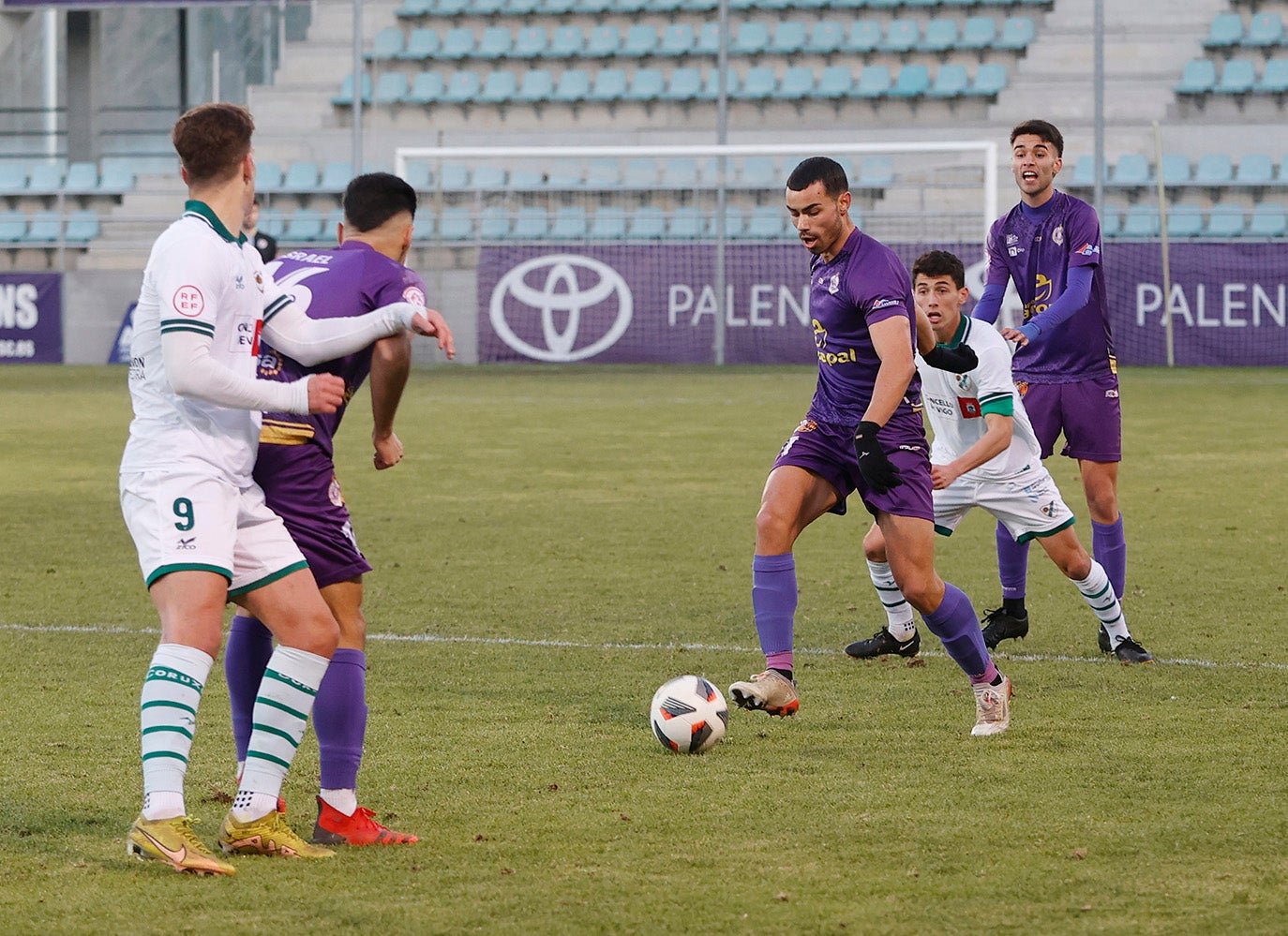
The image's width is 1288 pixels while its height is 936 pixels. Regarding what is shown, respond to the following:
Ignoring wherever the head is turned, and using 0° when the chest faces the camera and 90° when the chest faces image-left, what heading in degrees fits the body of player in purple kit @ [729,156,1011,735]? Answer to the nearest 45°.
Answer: approximately 45°

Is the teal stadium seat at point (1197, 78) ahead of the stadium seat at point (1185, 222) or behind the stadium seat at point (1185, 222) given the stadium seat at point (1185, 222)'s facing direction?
behind

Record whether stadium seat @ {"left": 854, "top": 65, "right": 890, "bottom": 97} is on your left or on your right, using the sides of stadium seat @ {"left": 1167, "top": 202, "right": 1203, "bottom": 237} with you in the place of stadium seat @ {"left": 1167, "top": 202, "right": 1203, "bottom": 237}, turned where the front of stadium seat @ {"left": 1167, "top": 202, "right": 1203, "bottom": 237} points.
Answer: on your right

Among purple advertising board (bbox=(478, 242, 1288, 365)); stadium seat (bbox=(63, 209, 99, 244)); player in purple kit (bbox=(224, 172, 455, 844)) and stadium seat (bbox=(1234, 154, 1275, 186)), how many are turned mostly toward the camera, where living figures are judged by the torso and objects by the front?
3

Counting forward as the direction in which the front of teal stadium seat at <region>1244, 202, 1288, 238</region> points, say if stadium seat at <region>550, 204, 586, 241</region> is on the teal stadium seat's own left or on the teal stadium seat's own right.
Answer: on the teal stadium seat's own right

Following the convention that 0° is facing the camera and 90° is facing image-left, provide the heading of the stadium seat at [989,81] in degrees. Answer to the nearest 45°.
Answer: approximately 45°

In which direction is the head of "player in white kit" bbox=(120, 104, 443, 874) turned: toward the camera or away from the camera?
away from the camera

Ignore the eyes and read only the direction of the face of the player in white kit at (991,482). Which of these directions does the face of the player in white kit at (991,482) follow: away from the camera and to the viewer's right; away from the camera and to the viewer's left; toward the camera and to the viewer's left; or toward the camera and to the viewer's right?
toward the camera and to the viewer's left

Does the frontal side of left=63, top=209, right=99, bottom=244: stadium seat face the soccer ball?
yes

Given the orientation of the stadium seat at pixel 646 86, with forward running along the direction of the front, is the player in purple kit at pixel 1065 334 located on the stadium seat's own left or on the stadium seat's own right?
on the stadium seat's own left

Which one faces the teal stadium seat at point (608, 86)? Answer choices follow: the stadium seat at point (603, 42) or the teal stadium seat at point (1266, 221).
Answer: the stadium seat
